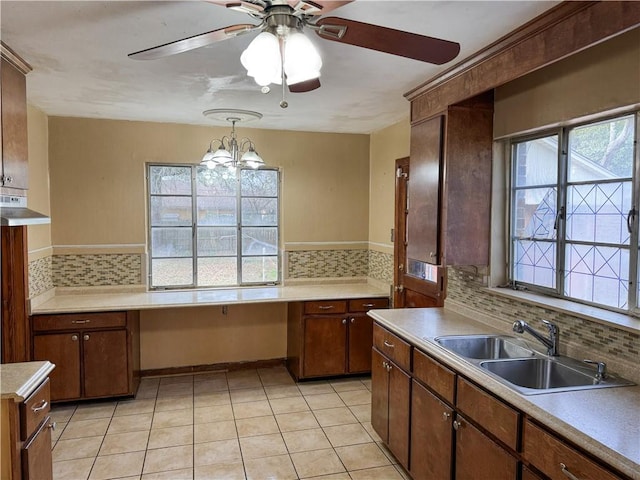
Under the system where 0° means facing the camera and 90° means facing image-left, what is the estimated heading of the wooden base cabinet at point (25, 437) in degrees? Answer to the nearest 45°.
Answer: approximately 270°

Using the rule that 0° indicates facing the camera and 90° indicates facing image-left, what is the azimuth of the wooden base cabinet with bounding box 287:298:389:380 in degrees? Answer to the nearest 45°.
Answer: approximately 0°

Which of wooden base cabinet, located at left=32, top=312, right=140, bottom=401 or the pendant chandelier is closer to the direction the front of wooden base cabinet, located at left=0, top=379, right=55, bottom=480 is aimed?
the pendant chandelier

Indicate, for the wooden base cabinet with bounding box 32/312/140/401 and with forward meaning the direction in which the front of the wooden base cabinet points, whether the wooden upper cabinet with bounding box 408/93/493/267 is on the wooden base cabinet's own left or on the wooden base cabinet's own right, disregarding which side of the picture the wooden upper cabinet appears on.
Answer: on the wooden base cabinet's own left

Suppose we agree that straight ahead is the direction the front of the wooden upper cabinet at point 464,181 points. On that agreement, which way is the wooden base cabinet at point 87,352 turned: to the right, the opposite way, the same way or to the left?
to the left

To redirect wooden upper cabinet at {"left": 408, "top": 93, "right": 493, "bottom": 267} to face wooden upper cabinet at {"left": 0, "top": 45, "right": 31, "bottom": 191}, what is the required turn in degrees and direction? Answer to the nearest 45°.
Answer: approximately 45° to its right

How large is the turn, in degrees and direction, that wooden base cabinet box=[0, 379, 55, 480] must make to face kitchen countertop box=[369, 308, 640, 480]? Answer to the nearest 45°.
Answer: approximately 45° to its right

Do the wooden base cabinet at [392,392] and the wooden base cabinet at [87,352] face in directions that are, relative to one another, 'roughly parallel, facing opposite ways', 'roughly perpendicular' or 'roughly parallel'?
roughly perpendicular

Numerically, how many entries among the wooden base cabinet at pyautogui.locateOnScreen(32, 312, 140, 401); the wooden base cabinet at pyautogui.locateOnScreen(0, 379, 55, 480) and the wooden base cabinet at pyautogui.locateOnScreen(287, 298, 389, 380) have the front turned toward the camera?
2

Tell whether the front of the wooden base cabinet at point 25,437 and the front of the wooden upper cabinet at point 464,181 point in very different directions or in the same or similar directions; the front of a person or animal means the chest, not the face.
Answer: very different directions

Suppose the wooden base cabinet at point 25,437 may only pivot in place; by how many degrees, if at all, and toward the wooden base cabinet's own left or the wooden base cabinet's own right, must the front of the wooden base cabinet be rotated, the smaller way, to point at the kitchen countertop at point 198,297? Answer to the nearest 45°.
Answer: approximately 45° to the wooden base cabinet's own left

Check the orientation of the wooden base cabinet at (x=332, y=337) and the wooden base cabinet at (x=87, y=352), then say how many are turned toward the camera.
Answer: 2
